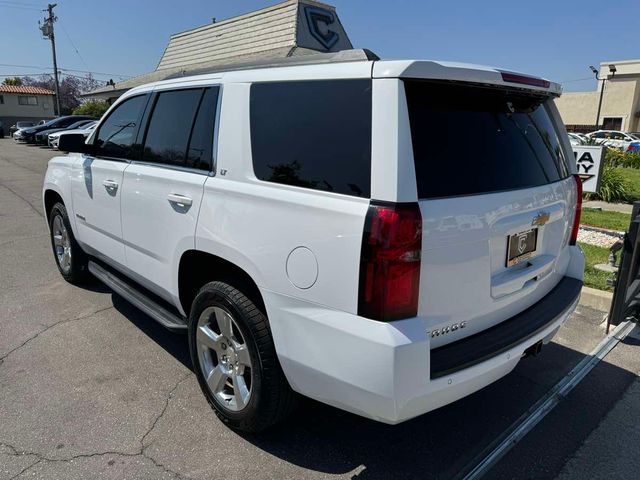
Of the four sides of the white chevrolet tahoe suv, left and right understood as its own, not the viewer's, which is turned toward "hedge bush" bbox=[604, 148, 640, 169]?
right

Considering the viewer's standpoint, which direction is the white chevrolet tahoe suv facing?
facing away from the viewer and to the left of the viewer

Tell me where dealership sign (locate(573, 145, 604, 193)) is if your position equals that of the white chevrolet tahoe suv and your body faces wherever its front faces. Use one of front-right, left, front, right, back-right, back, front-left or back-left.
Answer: right

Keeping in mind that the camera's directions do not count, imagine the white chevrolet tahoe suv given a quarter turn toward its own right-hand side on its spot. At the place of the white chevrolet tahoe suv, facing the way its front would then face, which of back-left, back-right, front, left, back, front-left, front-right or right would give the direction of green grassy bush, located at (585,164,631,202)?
front
